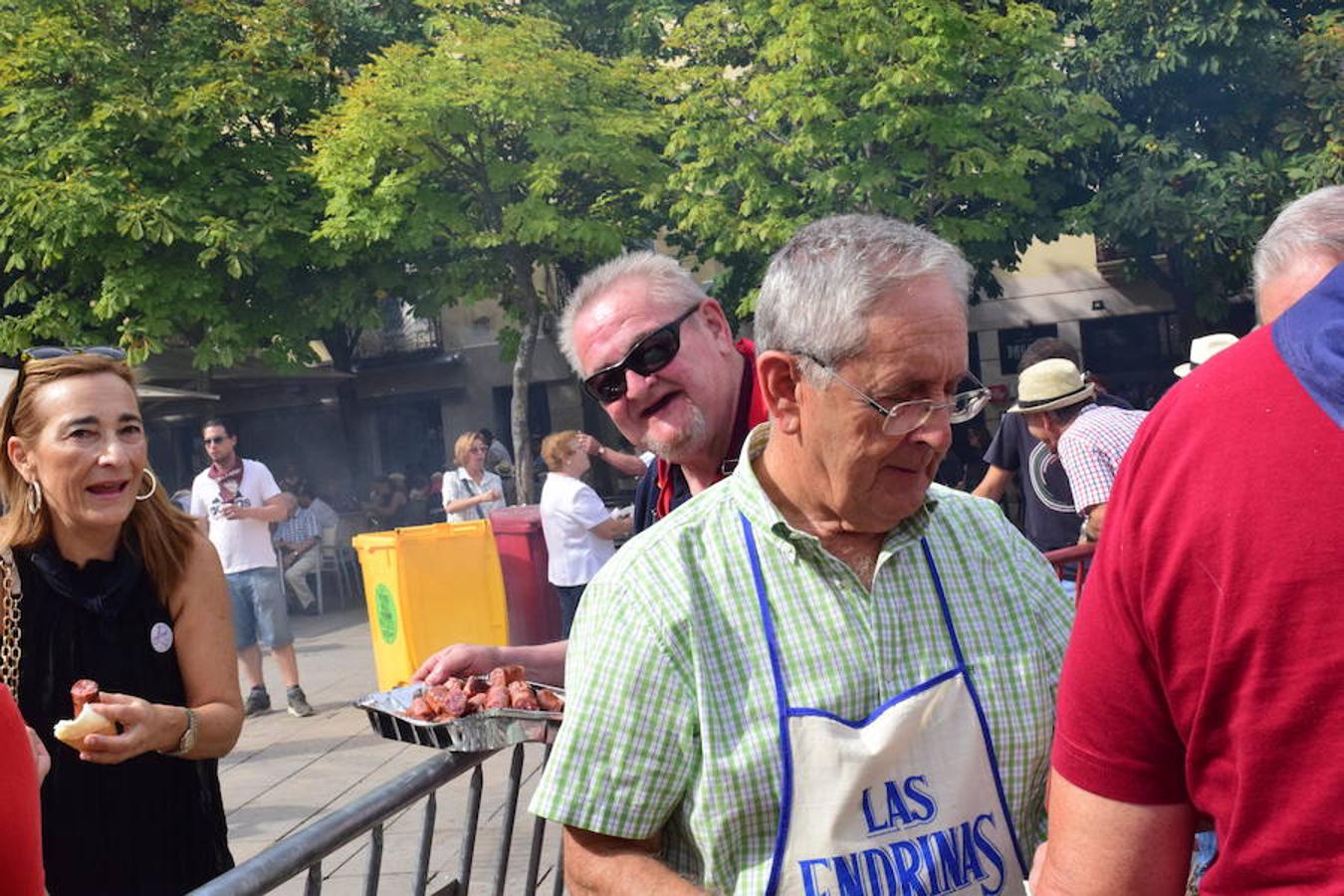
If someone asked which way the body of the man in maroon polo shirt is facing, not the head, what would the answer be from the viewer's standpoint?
away from the camera

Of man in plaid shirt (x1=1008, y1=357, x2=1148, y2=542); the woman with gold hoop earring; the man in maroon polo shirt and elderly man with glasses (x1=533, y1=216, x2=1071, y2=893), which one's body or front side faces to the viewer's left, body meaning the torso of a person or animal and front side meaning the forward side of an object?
the man in plaid shirt

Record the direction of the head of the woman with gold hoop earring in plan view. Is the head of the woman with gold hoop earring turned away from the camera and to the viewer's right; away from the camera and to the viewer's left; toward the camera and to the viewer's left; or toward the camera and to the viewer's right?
toward the camera and to the viewer's right

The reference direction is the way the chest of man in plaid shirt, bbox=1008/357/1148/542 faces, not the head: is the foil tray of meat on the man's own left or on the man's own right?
on the man's own left

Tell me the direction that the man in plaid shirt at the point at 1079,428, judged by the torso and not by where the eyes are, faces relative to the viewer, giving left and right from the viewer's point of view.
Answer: facing to the left of the viewer

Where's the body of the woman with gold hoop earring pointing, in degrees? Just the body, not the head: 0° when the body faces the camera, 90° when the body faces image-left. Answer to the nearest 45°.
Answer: approximately 0°

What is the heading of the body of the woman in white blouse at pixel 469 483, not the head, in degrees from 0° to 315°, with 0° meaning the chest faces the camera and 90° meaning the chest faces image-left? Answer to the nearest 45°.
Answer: approximately 315°

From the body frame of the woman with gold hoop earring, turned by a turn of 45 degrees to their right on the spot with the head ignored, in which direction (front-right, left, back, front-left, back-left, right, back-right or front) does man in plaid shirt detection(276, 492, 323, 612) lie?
back-right

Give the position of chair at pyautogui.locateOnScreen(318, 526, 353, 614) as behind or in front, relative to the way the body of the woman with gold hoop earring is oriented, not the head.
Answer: behind

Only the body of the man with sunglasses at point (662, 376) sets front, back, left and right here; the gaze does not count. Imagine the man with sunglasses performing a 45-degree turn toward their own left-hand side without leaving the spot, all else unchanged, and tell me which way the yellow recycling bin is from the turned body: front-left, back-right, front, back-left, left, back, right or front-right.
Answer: back
